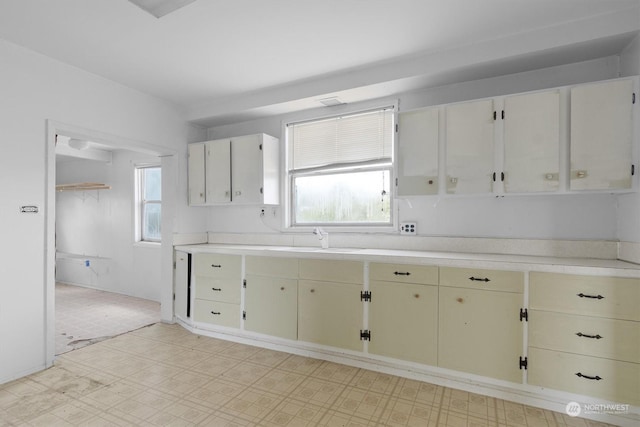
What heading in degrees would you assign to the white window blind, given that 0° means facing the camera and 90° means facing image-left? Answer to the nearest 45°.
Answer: approximately 45°

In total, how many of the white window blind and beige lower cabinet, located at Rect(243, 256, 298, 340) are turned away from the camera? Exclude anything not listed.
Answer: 0

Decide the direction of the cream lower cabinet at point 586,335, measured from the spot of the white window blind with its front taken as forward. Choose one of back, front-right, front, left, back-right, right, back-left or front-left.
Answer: left

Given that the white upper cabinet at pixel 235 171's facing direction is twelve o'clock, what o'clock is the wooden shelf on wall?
The wooden shelf on wall is roughly at 3 o'clock from the white upper cabinet.

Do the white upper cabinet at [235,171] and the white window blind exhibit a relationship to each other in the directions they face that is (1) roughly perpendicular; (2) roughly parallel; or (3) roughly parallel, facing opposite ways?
roughly parallel

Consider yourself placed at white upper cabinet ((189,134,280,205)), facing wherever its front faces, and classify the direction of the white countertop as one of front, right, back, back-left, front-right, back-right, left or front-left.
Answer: left

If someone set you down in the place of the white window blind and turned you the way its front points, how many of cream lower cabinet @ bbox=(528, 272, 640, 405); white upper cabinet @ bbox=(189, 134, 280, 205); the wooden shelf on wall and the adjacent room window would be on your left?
1

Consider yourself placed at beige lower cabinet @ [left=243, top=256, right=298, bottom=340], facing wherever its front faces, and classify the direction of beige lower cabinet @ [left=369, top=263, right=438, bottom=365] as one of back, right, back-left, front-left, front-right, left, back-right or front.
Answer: left

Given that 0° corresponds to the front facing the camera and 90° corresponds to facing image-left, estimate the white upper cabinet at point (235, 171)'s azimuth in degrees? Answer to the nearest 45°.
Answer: approximately 45°

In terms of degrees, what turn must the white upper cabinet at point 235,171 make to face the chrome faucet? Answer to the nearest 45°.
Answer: approximately 90° to its left

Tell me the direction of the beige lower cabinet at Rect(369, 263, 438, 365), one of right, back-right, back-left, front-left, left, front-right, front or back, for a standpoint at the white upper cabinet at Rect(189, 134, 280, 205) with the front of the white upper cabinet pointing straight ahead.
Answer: left

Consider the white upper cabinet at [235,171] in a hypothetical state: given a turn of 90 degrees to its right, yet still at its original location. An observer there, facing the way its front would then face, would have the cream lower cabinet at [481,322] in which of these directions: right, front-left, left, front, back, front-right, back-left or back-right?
back

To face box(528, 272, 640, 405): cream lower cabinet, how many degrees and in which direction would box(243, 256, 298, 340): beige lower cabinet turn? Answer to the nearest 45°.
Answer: approximately 90° to its left
